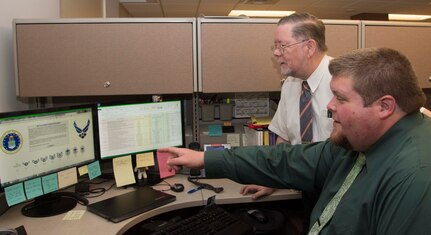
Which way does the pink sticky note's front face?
toward the camera

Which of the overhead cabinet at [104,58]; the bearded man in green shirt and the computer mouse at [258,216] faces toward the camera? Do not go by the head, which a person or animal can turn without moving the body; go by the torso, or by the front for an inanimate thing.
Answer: the overhead cabinet

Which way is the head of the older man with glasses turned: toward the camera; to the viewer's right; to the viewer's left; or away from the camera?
to the viewer's left

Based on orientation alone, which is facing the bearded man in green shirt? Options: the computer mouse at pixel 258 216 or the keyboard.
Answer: the keyboard

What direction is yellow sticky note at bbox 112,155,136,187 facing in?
toward the camera

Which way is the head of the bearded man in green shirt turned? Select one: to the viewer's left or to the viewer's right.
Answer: to the viewer's left

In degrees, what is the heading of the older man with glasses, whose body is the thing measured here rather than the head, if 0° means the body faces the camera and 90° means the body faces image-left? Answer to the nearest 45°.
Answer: approximately 45°

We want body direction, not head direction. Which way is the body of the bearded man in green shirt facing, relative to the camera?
to the viewer's left

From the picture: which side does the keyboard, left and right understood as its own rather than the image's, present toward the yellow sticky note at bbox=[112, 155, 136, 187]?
back
